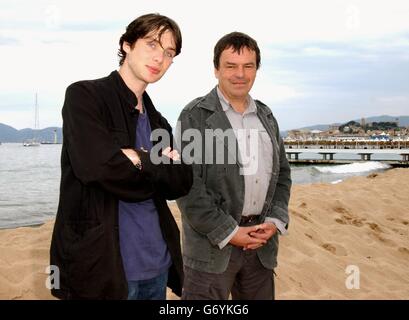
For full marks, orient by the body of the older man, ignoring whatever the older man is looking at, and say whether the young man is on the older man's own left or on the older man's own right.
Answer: on the older man's own right

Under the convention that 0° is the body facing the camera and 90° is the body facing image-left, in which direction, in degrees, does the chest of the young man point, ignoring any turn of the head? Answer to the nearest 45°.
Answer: approximately 315°

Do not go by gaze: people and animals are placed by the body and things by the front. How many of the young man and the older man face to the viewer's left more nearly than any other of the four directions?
0

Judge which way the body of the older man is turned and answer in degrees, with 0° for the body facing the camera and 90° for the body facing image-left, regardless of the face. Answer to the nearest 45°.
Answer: approximately 315°

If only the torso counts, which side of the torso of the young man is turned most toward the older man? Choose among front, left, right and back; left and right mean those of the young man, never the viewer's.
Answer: left
